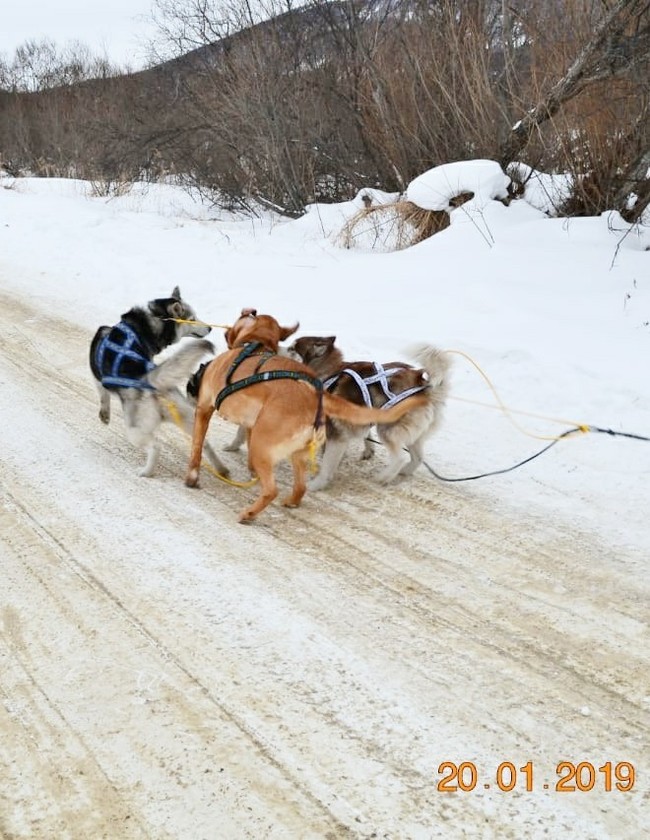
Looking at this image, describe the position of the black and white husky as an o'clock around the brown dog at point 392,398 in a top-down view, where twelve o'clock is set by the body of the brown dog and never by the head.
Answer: The black and white husky is roughly at 12 o'clock from the brown dog.

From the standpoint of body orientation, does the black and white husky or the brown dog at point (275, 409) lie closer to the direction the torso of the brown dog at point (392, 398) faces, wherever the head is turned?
the black and white husky

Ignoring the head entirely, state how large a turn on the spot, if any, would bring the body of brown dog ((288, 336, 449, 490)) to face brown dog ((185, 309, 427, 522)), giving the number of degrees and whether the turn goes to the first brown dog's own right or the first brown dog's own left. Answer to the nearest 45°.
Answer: approximately 45° to the first brown dog's own left

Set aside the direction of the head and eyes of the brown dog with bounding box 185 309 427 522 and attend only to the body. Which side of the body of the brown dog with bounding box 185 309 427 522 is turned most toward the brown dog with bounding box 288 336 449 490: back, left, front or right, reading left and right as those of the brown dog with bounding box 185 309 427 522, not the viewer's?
right

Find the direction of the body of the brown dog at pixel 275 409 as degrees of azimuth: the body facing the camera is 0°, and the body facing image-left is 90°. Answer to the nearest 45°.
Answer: approximately 135°

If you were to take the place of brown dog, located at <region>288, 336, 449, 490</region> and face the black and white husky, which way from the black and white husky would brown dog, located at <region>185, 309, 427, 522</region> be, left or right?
left

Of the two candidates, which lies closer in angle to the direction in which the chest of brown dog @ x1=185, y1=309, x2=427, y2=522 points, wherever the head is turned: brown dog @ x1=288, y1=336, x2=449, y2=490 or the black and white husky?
the black and white husky

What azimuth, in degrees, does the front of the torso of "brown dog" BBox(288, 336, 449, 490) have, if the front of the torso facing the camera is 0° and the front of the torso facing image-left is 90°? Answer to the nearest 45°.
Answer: approximately 90°
